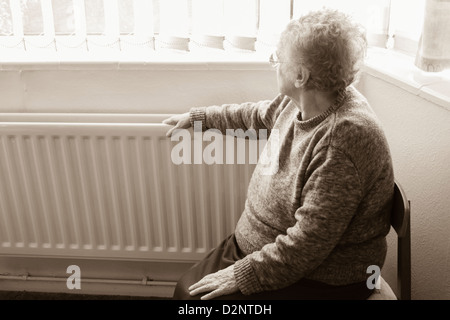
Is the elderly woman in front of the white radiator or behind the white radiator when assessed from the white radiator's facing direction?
in front

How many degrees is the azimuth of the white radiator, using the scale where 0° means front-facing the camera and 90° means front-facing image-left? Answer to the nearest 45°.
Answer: approximately 0°

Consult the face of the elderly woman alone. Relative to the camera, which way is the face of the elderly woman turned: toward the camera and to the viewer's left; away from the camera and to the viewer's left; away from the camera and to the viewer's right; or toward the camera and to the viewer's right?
away from the camera and to the viewer's left

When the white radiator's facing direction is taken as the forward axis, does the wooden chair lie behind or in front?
in front
